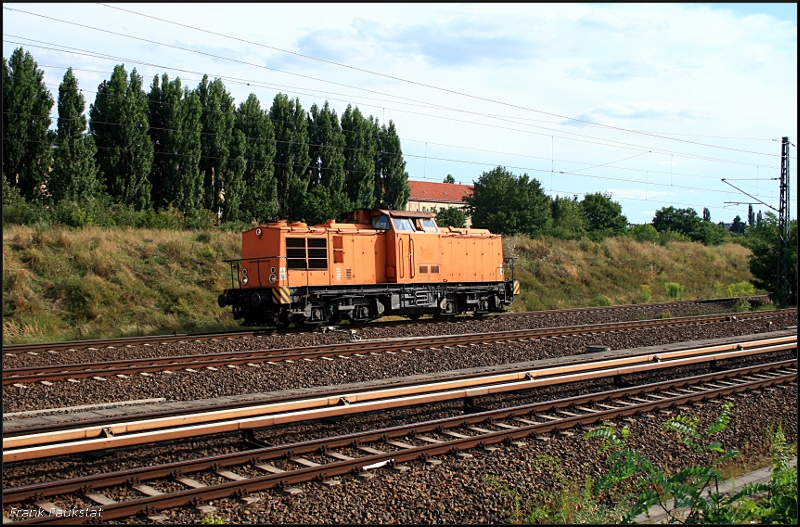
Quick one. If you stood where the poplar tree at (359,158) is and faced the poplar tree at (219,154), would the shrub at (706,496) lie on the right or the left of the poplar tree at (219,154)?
left
